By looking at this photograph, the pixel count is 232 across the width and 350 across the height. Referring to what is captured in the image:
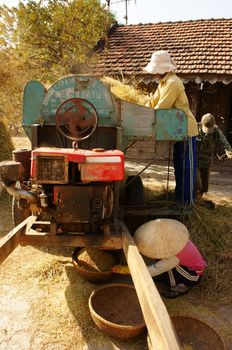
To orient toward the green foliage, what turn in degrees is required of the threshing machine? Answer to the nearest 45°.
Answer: approximately 180°

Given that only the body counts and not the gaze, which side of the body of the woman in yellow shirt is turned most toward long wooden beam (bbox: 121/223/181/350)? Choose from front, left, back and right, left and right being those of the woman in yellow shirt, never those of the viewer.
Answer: left

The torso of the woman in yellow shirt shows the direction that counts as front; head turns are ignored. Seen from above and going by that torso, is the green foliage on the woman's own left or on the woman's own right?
on the woman's own right

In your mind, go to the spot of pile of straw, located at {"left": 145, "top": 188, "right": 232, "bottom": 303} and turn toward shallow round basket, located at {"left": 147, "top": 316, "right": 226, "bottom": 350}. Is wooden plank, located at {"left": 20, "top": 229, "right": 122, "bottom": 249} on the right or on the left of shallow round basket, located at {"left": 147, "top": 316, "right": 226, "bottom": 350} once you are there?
right

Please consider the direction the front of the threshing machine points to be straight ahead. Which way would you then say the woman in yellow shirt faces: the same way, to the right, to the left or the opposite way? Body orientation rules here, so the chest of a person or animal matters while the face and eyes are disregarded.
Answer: to the right

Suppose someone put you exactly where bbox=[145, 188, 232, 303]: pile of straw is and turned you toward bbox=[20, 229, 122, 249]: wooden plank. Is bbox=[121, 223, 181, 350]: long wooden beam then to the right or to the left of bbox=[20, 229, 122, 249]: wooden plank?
left

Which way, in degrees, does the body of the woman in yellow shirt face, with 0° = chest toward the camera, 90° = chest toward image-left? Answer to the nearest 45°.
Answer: approximately 90°

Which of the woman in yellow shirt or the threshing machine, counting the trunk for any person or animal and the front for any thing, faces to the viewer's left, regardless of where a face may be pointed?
the woman in yellow shirt

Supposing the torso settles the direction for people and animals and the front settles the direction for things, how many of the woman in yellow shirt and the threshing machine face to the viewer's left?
1

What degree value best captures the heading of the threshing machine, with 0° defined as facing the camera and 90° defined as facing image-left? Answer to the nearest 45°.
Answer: approximately 0°
